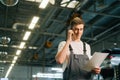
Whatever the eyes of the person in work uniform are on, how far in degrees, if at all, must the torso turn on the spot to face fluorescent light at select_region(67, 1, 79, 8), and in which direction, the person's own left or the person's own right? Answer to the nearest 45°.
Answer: approximately 135° to the person's own left

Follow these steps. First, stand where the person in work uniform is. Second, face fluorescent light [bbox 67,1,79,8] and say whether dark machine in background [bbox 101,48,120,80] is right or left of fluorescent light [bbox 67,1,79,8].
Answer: right

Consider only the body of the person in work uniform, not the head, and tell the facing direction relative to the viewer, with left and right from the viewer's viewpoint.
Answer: facing the viewer and to the right of the viewer

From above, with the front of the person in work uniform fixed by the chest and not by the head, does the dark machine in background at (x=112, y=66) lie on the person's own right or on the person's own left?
on the person's own left
